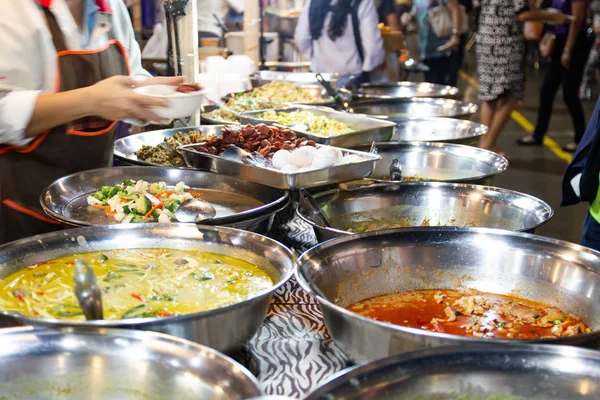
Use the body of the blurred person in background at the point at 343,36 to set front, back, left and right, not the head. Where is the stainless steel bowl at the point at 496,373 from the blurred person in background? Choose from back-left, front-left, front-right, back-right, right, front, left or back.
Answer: front

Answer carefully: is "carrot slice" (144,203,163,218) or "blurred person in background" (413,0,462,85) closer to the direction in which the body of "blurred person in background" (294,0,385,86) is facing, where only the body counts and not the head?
the blurred person in background

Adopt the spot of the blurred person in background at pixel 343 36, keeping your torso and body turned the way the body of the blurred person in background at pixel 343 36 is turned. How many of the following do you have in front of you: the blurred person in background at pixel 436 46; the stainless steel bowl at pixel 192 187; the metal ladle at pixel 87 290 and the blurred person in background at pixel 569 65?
2

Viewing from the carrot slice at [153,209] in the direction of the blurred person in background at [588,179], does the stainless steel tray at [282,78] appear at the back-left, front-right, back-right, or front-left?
front-left

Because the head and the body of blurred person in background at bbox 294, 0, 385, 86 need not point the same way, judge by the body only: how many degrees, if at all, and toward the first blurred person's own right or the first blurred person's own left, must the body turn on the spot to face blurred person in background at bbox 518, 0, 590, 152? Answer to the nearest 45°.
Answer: approximately 45° to the first blurred person's own right

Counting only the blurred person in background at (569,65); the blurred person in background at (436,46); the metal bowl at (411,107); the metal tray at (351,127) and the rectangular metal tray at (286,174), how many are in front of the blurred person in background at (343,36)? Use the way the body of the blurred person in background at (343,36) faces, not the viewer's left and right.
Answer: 3

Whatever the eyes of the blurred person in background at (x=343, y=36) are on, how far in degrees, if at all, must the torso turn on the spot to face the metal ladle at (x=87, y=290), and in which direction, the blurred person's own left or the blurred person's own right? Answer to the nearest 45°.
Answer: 0° — they already face it

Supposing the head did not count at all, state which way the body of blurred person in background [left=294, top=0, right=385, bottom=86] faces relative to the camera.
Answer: away from the camera
